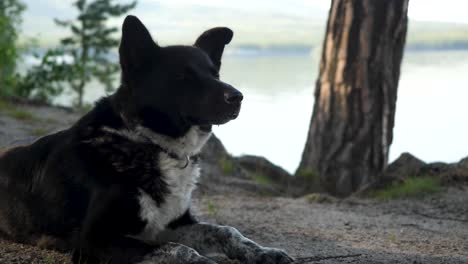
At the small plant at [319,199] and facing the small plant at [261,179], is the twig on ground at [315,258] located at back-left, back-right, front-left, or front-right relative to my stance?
back-left

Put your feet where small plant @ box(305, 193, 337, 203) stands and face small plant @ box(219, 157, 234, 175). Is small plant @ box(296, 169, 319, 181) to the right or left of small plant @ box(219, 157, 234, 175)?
right

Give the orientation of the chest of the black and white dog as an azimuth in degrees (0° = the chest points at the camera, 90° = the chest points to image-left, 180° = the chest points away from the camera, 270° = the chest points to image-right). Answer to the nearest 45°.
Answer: approximately 315°

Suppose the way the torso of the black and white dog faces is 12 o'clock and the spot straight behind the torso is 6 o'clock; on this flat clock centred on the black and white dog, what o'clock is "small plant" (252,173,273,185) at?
The small plant is roughly at 8 o'clock from the black and white dog.

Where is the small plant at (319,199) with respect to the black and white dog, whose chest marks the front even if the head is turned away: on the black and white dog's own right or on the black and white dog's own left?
on the black and white dog's own left

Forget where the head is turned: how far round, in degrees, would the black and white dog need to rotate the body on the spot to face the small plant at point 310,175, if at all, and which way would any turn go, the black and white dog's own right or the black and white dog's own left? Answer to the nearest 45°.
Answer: approximately 90° to the black and white dog's own left

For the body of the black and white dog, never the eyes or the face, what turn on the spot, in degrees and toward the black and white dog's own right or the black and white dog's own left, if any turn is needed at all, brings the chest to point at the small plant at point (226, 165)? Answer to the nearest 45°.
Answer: approximately 135° to the black and white dog's own left

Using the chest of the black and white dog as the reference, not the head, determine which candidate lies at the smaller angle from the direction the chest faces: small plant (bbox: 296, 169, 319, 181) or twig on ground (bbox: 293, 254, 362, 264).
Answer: the twig on ground
